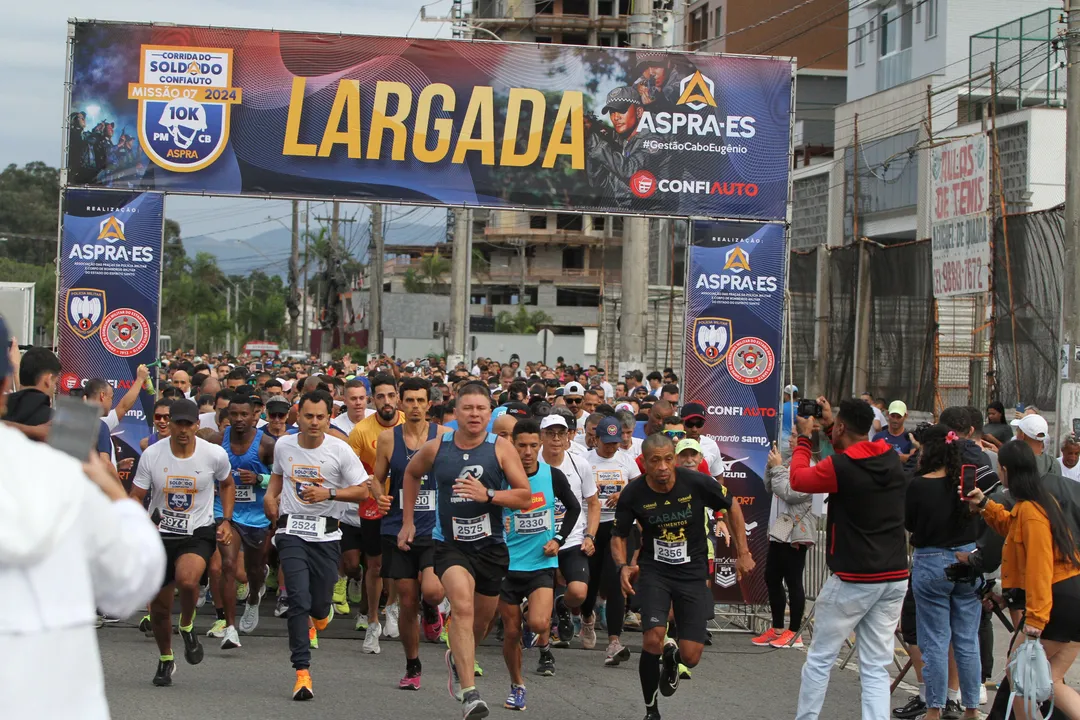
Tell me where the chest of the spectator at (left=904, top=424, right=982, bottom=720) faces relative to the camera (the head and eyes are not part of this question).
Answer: away from the camera

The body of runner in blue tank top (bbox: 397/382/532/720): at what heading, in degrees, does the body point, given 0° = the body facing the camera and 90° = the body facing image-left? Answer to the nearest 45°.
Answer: approximately 0°

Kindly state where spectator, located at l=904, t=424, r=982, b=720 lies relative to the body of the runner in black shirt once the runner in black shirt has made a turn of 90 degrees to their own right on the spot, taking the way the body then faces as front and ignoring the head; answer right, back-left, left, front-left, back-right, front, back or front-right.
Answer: back

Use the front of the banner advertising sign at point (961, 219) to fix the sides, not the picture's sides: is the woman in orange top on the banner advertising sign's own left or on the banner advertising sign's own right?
on the banner advertising sign's own left

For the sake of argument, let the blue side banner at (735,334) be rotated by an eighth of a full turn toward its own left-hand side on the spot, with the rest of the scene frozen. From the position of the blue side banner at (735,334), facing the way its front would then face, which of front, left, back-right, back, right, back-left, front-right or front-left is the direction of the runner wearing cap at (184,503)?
right

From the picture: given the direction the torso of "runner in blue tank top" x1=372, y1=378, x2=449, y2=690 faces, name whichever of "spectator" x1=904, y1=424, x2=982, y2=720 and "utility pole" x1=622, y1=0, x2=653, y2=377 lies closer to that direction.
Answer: the spectator

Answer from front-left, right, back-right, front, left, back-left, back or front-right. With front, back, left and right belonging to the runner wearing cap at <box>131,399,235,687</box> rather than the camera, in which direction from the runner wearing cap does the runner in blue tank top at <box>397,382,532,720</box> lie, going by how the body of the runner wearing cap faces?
front-left

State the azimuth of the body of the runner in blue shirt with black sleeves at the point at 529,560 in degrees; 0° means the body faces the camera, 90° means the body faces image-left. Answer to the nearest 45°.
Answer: approximately 0°

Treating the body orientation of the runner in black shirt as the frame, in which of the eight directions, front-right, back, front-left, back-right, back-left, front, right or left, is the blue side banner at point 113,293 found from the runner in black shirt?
back-right

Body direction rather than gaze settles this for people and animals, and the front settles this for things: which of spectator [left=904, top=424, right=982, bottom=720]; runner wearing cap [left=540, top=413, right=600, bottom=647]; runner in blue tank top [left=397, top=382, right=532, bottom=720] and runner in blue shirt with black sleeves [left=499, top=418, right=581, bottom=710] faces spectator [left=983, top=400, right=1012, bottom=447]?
spectator [left=904, top=424, right=982, bottom=720]

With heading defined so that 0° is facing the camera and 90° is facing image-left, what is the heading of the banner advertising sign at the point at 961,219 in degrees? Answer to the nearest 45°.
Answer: approximately 45°
